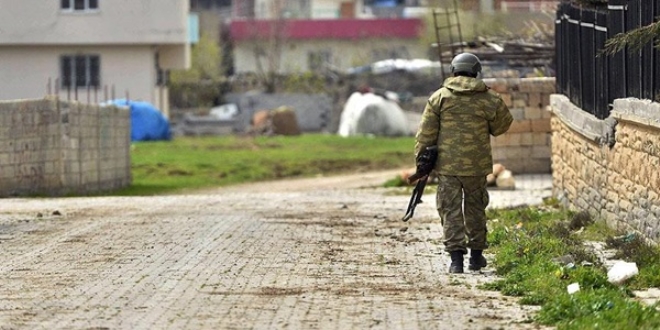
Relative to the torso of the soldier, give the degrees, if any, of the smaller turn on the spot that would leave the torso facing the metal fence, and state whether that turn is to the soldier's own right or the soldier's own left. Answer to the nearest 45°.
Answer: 0° — they already face it

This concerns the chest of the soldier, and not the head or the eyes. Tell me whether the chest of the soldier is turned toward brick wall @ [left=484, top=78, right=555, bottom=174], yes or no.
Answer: yes

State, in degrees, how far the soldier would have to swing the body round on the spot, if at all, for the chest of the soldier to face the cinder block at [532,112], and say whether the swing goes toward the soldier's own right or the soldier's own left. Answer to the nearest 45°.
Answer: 0° — they already face it

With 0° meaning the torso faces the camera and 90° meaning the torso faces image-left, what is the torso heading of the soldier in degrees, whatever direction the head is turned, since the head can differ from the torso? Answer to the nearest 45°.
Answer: approximately 180°

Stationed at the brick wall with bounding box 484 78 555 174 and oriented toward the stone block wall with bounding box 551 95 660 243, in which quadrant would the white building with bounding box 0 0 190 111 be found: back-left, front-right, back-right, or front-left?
back-right
